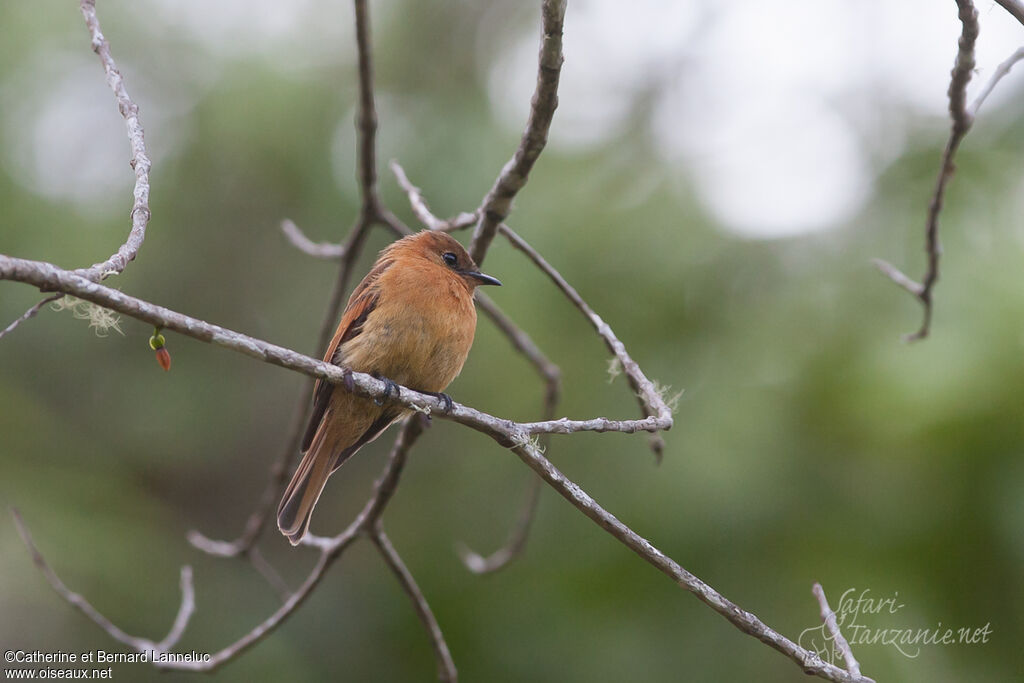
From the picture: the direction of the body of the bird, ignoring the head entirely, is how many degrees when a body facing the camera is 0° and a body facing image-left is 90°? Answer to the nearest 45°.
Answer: approximately 315°

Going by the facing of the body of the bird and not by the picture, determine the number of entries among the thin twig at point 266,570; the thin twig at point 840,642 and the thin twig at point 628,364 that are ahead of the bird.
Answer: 2

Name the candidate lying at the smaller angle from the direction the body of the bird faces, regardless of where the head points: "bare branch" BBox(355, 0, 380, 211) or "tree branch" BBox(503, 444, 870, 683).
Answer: the tree branch

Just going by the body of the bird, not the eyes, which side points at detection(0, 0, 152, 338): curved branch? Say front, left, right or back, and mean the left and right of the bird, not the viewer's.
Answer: right

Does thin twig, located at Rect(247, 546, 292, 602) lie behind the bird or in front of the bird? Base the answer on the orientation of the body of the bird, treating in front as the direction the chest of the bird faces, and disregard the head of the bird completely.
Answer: behind

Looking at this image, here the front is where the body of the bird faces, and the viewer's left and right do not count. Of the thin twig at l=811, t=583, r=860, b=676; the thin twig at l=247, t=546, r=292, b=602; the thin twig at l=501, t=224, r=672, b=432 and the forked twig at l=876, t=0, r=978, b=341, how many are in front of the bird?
3

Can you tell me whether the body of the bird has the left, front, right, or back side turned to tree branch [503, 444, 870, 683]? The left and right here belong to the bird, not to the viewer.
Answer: front
